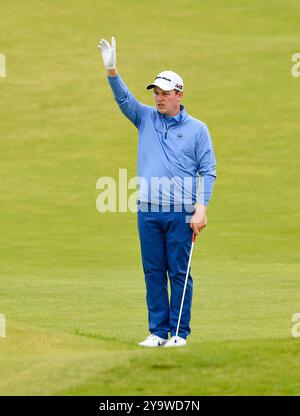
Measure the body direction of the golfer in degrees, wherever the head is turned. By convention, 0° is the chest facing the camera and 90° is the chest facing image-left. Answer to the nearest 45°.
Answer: approximately 45°
